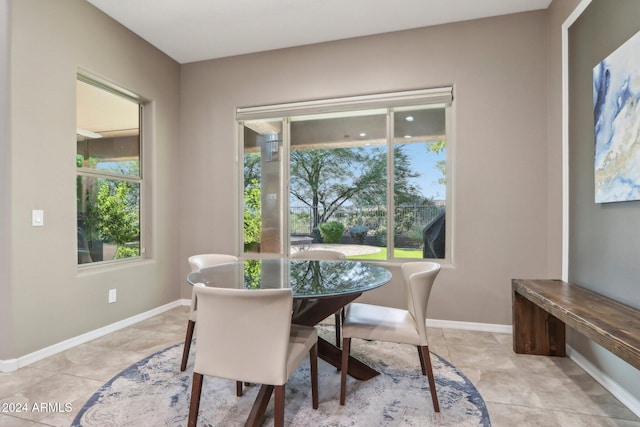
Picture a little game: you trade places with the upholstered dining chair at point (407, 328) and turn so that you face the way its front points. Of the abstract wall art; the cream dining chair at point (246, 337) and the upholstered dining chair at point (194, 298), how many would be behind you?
1

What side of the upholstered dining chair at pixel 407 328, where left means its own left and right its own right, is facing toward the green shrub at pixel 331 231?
right

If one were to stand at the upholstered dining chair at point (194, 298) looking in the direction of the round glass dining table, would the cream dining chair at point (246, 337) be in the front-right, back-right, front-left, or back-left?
front-right

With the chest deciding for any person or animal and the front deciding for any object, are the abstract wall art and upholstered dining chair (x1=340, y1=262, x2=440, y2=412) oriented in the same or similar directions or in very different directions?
same or similar directions

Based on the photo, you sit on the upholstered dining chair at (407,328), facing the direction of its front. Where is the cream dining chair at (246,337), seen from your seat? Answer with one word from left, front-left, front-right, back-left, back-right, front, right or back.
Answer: front-left

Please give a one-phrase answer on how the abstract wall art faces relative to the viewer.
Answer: facing the viewer and to the left of the viewer

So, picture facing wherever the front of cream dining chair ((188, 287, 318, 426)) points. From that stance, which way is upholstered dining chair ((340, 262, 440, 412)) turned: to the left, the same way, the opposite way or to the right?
to the left

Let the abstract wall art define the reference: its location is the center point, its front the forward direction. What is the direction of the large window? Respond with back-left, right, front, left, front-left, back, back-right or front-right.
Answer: front-right

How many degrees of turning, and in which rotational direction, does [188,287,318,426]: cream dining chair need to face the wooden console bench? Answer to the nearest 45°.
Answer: approximately 45° to its right

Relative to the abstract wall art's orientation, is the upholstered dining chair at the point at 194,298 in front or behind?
in front

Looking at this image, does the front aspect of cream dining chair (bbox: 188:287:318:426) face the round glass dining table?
yes

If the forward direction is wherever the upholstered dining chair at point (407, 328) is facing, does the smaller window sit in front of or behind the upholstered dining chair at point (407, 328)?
in front

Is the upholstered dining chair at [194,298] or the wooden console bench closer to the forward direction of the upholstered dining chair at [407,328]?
the upholstered dining chair

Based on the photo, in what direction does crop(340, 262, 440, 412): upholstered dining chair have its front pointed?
to the viewer's left

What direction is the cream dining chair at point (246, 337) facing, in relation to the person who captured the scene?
facing away from the viewer and to the right of the viewer
